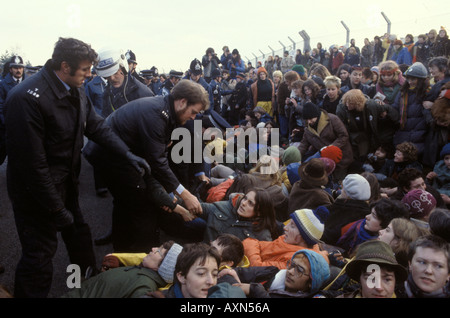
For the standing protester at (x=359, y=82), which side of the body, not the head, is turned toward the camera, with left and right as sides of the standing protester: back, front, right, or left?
front

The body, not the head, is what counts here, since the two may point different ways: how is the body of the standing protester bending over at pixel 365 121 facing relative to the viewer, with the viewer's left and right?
facing the viewer and to the left of the viewer

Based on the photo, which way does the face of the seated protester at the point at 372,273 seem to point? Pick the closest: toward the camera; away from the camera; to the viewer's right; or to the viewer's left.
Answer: toward the camera

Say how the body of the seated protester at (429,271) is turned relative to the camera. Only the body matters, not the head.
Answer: toward the camera

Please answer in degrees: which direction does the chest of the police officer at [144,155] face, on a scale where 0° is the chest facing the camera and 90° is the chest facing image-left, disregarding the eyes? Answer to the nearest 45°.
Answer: approximately 270°

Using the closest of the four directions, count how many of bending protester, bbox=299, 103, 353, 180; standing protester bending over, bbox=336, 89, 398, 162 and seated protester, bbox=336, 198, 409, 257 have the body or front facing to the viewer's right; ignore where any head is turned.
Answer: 0
